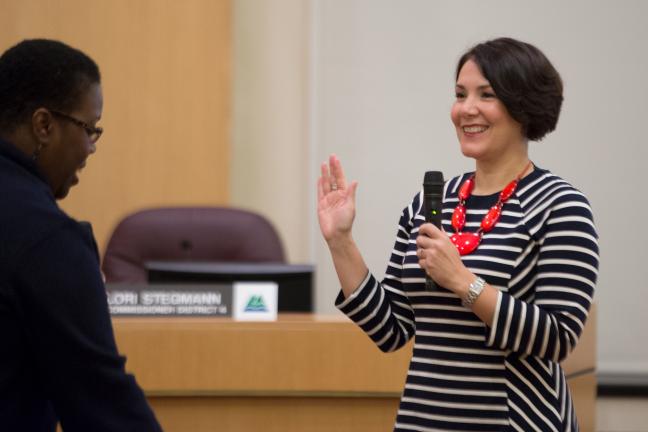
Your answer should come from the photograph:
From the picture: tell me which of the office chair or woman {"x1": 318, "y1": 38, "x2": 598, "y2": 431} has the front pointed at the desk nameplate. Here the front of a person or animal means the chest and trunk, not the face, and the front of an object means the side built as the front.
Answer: the office chair

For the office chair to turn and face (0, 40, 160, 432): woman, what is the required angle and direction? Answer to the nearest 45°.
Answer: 0° — it already faces them

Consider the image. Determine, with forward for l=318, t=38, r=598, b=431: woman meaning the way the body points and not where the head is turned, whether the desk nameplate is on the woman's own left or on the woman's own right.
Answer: on the woman's own right

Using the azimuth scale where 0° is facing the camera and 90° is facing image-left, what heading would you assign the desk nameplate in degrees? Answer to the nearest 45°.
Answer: approximately 0°

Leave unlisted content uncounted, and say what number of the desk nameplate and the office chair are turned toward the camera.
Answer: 2

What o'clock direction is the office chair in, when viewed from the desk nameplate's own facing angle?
The office chair is roughly at 6 o'clock from the desk nameplate.

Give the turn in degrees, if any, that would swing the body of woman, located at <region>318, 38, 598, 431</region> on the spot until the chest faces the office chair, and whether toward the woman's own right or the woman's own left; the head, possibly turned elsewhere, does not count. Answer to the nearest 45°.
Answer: approximately 90° to the woman's own right

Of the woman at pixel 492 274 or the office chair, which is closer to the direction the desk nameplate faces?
the woman

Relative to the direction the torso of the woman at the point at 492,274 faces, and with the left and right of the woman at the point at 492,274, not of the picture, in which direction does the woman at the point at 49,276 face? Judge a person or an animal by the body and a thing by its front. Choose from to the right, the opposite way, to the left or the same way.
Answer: the opposite way

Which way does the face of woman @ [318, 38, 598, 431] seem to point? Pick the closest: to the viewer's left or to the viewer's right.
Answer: to the viewer's left

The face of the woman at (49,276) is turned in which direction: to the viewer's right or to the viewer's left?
to the viewer's right
